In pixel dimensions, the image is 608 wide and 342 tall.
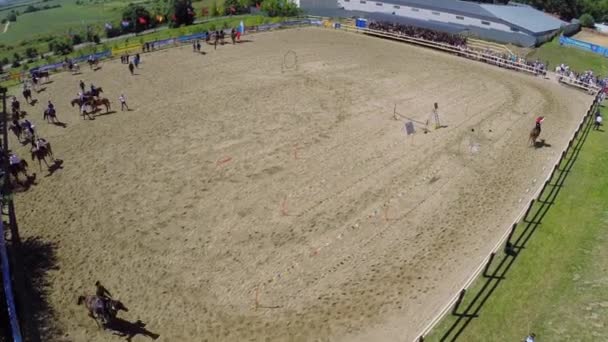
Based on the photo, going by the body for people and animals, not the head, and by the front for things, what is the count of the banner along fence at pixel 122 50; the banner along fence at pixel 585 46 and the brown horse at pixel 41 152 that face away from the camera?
0

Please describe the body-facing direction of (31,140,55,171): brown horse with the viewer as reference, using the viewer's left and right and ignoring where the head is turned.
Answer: facing the viewer and to the right of the viewer

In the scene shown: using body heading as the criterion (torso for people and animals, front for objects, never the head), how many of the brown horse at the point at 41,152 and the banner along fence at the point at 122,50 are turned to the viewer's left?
0

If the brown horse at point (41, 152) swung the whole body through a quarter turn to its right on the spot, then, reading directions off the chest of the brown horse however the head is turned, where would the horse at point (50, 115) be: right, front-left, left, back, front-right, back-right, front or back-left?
back-right

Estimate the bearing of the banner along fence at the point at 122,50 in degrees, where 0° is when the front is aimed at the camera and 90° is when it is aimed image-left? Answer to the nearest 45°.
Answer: approximately 315°

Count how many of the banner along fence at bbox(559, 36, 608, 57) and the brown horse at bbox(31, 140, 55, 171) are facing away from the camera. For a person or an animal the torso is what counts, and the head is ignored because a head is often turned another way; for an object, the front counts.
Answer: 0

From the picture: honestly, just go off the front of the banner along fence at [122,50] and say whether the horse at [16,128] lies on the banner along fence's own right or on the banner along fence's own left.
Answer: on the banner along fence's own right

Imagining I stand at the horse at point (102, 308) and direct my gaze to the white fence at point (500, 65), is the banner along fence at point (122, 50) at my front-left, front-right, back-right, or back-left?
front-left

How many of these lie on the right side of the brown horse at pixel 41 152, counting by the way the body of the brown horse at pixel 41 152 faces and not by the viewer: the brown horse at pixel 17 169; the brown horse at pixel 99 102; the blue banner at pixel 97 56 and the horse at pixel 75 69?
1

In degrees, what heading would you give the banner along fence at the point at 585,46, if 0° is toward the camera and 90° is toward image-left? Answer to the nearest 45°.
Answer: approximately 45°

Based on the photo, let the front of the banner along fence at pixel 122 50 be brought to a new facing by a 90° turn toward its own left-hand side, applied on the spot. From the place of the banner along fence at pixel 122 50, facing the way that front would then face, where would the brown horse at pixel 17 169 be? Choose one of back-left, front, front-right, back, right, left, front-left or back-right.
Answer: back-right

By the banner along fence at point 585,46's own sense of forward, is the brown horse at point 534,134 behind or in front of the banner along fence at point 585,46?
in front

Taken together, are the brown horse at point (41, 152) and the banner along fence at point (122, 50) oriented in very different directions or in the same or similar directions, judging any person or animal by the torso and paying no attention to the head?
same or similar directions

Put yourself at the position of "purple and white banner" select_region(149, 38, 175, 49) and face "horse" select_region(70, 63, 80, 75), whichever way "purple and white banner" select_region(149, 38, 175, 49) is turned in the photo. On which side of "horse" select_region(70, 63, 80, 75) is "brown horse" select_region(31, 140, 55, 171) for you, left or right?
left

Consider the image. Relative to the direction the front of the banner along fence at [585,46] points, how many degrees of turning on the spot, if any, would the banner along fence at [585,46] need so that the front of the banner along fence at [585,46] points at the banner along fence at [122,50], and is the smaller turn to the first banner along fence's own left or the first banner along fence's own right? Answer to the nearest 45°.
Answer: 0° — it already faces it

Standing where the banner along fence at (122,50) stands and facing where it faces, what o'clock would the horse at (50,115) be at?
The horse is roughly at 2 o'clock from the banner along fence.

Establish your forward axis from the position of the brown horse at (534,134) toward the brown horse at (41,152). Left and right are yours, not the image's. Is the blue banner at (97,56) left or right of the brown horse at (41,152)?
right

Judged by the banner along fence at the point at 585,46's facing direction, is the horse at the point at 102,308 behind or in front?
in front
